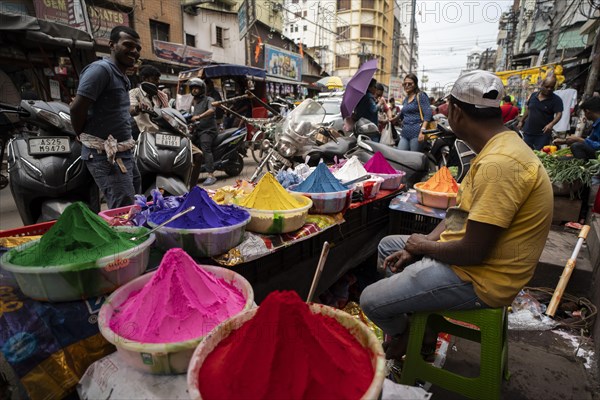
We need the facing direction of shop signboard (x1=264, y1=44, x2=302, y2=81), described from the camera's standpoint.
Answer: facing the viewer and to the right of the viewer

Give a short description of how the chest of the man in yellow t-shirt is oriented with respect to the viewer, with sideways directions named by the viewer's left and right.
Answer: facing to the left of the viewer

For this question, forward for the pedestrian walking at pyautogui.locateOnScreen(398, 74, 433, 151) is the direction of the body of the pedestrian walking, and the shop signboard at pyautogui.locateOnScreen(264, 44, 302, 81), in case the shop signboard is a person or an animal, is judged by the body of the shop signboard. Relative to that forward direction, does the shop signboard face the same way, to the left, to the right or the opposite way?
to the left

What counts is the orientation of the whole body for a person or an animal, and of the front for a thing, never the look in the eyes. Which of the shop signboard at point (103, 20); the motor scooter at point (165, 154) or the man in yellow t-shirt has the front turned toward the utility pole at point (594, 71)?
the shop signboard

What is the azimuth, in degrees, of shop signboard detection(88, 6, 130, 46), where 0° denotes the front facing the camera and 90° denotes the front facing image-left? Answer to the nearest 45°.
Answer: approximately 315°

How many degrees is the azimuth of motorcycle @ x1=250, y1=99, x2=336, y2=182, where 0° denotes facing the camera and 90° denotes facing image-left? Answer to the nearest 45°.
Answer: approximately 45°

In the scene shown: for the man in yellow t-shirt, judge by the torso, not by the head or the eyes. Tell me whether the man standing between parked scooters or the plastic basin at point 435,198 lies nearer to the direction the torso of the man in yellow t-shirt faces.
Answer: the man standing between parked scooters

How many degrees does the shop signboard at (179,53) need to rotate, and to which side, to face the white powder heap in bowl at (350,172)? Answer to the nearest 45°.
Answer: approximately 45° to its right

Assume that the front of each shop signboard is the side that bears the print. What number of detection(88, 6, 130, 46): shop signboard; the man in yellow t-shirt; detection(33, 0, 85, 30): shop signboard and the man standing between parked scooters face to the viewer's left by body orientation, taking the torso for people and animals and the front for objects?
1

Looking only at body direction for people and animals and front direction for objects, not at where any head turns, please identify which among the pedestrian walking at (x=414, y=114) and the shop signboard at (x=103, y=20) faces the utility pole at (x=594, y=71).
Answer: the shop signboard

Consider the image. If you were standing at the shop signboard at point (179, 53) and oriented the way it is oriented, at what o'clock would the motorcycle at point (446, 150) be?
The motorcycle is roughly at 1 o'clock from the shop signboard.

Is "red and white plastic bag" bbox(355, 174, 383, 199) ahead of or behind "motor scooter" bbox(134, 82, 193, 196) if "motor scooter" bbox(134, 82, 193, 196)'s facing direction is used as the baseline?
ahead

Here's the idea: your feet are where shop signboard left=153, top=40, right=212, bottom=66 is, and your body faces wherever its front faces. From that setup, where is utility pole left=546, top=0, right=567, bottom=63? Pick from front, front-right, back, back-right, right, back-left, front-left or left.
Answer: front-left

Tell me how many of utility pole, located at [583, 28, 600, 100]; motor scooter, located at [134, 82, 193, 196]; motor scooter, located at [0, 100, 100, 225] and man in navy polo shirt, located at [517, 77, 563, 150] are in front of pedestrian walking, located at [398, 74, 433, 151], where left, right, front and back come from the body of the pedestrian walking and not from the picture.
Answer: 2
